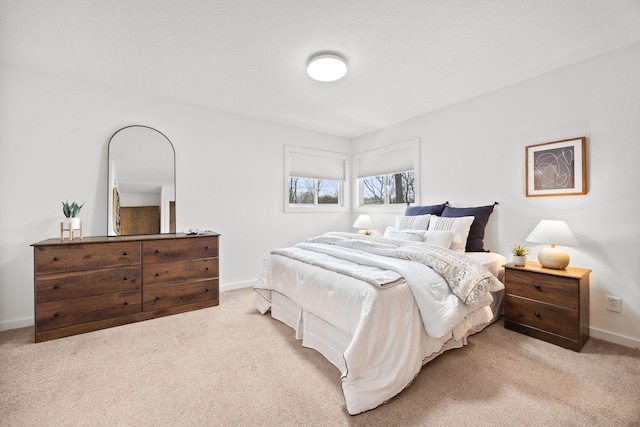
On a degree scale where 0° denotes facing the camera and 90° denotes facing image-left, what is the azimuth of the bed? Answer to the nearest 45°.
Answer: approximately 45°

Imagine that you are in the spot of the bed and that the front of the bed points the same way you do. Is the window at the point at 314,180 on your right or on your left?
on your right

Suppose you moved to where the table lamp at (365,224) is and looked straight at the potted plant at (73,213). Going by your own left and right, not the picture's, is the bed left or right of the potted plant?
left

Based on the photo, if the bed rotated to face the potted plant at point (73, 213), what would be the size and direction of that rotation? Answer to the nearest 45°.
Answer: approximately 45° to its right

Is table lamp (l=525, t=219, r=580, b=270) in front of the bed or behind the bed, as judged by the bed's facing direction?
behind

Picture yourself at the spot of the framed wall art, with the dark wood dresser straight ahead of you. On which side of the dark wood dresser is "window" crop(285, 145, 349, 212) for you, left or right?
right

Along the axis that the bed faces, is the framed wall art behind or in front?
behind

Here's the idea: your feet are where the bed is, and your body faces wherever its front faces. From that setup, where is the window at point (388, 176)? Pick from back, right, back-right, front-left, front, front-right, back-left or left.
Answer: back-right

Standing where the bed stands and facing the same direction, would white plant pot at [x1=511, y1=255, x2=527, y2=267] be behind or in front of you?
behind

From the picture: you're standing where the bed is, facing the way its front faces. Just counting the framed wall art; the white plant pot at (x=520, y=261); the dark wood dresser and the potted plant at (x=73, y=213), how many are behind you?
2

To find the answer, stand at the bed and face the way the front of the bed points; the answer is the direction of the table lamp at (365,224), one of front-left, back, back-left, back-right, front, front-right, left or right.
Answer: back-right
